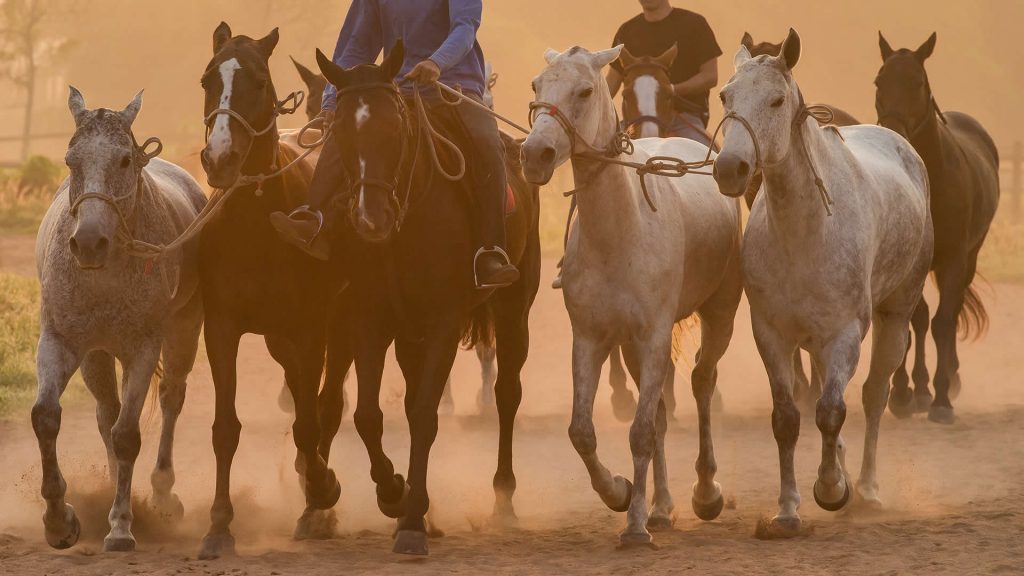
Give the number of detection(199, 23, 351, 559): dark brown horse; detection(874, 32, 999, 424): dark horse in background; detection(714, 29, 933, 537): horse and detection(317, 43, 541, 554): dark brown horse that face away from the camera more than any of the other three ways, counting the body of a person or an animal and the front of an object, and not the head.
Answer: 0

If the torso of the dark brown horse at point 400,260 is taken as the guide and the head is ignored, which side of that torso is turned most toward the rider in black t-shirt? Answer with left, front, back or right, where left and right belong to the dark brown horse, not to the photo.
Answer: back

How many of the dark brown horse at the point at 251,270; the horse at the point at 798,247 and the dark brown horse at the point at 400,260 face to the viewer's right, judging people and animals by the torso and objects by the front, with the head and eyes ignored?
0

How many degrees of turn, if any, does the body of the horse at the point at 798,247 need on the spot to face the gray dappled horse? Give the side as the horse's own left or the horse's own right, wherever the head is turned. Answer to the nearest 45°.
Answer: approximately 45° to the horse's own right

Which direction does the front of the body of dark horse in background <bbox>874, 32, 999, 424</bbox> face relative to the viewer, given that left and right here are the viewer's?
facing the viewer and to the left of the viewer

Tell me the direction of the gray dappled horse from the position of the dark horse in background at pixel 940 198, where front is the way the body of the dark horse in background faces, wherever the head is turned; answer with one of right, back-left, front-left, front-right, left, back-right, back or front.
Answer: front

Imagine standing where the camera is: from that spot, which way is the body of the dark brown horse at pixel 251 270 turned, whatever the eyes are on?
toward the camera
